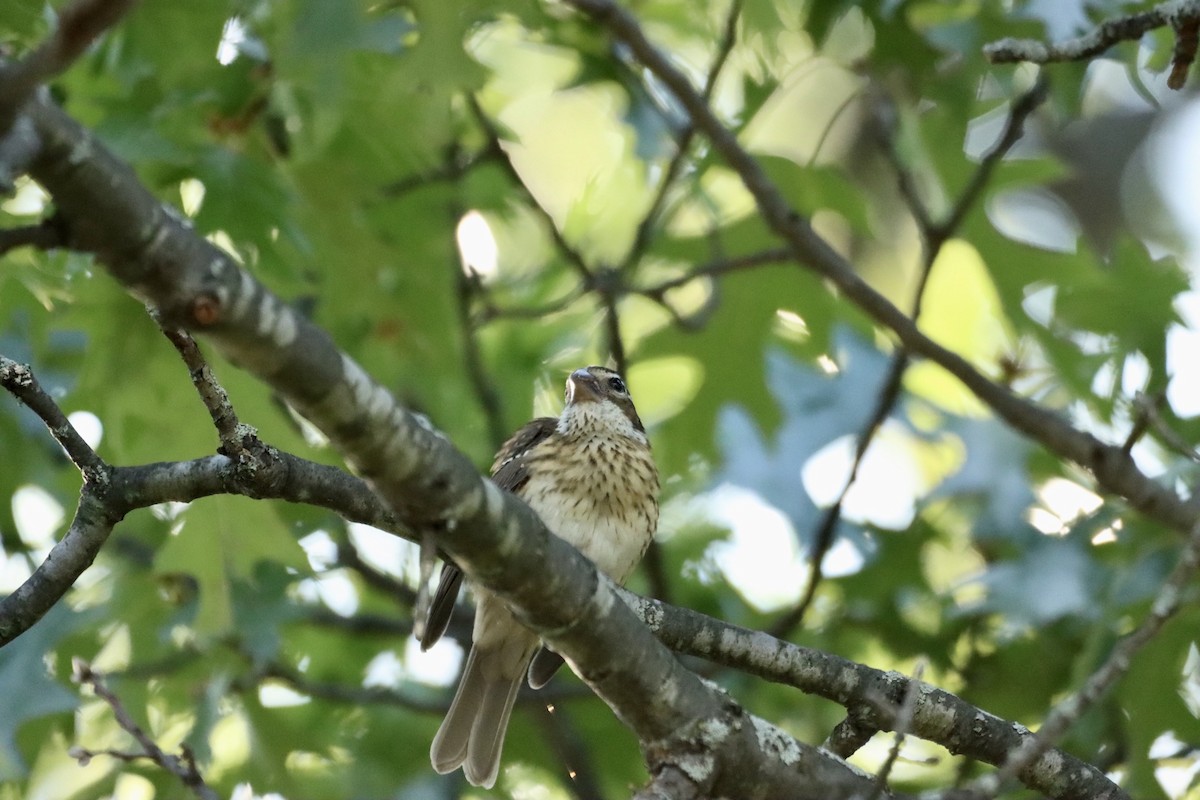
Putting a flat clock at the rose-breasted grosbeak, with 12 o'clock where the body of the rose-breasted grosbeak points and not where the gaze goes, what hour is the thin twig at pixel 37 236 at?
The thin twig is roughly at 2 o'clock from the rose-breasted grosbeak.

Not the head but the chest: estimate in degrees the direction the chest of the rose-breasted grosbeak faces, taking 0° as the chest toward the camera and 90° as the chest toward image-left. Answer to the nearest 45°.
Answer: approximately 315°

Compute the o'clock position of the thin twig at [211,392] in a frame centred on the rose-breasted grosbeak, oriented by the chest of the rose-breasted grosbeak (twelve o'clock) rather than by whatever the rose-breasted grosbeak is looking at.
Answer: The thin twig is roughly at 2 o'clock from the rose-breasted grosbeak.

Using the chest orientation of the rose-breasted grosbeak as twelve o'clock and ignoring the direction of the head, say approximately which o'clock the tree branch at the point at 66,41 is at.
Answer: The tree branch is roughly at 2 o'clock from the rose-breasted grosbeak.

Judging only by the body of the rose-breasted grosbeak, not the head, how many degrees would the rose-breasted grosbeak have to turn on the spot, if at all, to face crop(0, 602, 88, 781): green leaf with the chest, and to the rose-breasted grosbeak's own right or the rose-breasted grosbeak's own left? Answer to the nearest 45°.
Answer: approximately 90° to the rose-breasted grosbeak's own right

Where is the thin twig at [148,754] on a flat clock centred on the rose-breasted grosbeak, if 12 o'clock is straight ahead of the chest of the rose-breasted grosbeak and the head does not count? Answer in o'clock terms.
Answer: The thin twig is roughly at 2 o'clock from the rose-breasted grosbeak.

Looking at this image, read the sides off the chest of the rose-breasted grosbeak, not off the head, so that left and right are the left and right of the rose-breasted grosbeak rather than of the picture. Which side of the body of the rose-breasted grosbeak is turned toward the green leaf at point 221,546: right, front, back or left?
right
